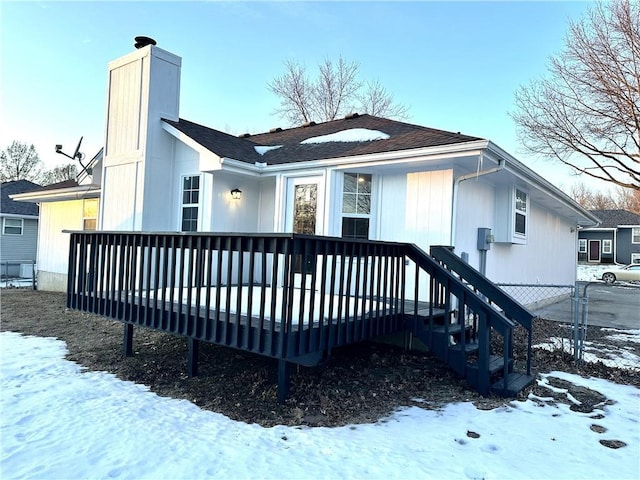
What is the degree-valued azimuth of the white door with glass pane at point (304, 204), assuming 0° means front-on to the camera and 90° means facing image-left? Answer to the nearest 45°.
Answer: approximately 0°

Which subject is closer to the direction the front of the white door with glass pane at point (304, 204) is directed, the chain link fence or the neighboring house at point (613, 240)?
the chain link fence

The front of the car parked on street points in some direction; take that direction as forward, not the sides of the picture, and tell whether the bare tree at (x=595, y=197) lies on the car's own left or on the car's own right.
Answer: on the car's own right

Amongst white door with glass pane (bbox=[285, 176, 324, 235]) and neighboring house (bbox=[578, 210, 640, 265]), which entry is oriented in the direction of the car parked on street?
the neighboring house

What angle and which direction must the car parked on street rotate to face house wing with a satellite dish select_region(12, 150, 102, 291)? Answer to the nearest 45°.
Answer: approximately 45° to its left

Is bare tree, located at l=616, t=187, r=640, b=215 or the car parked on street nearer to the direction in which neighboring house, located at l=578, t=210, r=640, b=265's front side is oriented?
the car parked on street

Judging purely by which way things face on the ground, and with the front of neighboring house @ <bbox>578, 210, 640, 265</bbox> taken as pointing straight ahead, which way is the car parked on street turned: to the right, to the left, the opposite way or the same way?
to the right

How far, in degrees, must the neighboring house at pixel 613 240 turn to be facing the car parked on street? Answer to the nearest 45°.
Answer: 0° — it already faces it

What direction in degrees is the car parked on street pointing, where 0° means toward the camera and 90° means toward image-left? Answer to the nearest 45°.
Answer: approximately 90°

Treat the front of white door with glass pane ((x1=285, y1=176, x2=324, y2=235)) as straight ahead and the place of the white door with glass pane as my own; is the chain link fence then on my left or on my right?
on my left

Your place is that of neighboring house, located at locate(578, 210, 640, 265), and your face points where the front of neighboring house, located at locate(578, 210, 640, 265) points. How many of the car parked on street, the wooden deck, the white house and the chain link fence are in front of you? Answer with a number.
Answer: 4

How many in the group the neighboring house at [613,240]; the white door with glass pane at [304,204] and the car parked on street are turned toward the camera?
2
